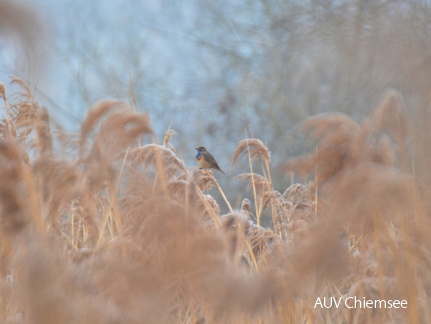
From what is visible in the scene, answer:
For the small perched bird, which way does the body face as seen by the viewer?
to the viewer's left
